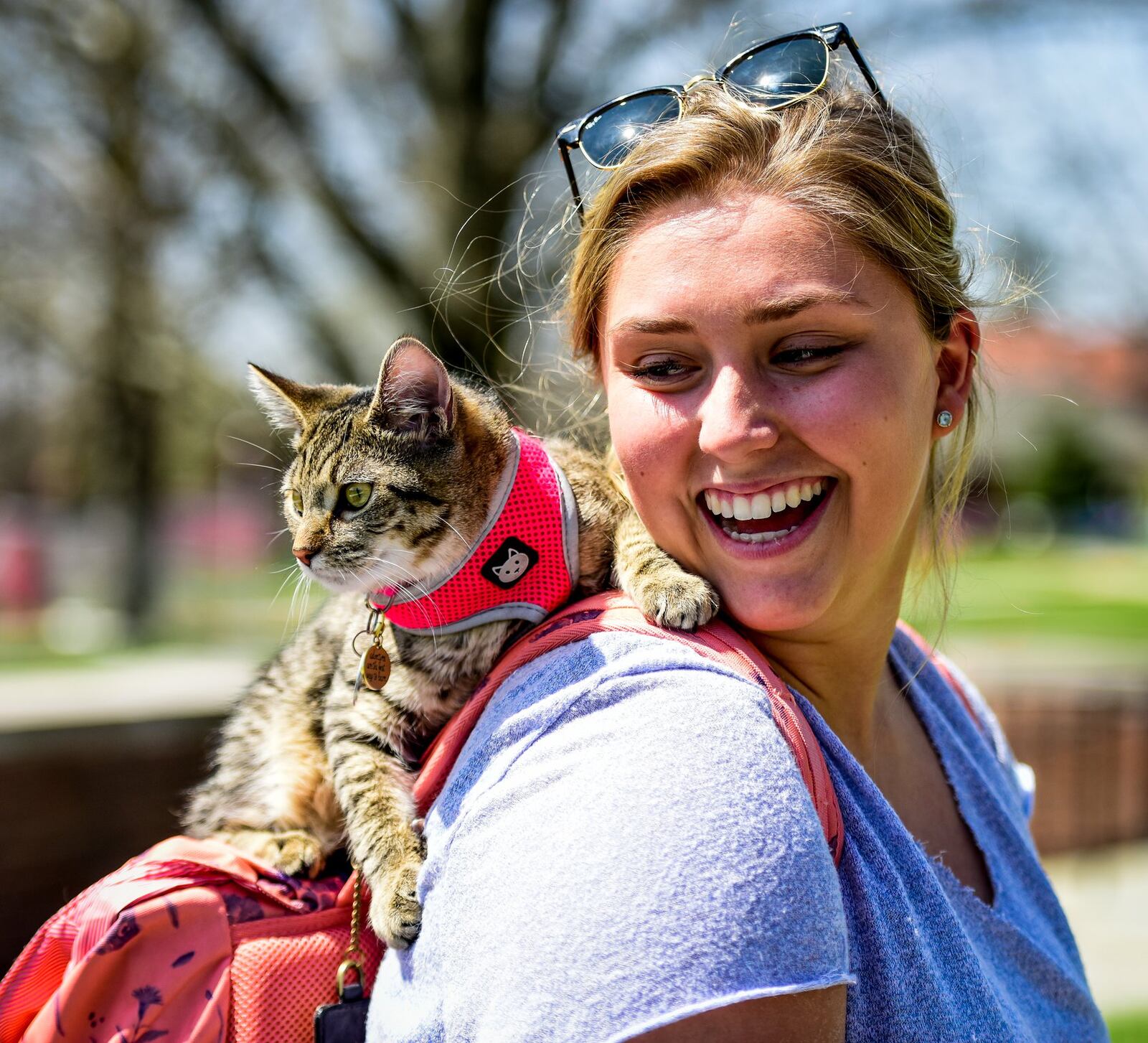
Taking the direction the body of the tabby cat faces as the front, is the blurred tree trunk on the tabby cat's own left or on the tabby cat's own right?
on the tabby cat's own right

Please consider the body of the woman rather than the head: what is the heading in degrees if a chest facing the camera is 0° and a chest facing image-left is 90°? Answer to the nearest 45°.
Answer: approximately 315°

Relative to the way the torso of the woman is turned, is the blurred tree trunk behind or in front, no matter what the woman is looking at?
behind

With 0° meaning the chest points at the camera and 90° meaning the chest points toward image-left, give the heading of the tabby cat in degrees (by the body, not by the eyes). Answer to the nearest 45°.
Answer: approximately 45°
